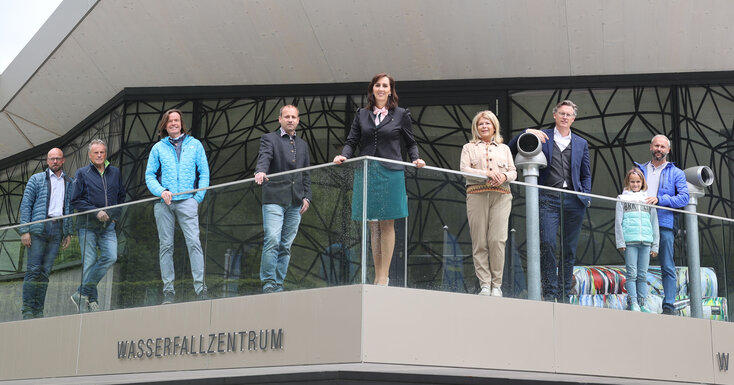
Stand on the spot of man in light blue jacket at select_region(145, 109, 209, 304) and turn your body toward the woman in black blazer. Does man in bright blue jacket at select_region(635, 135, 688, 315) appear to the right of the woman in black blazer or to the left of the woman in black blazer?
left

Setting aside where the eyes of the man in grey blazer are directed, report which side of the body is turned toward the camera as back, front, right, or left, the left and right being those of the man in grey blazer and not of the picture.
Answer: front

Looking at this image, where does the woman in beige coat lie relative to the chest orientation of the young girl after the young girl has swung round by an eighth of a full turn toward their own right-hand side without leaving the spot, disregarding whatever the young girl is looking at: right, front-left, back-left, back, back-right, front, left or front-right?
front

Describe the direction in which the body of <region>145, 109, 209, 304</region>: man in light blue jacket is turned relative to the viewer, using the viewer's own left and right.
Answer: facing the viewer

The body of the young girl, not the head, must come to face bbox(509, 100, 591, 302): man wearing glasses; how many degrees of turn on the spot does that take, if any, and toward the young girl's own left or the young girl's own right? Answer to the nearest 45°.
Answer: approximately 45° to the young girl's own right

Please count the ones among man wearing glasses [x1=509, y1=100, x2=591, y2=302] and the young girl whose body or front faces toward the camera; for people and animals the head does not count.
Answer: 2

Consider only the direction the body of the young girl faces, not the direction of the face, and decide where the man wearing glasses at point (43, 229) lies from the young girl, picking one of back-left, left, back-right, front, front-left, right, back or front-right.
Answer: right

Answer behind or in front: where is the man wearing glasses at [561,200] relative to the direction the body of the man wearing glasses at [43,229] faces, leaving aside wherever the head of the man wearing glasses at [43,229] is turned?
in front

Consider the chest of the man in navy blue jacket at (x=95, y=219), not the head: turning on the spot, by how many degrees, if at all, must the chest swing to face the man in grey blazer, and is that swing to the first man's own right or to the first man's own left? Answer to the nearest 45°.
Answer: approximately 45° to the first man's own left

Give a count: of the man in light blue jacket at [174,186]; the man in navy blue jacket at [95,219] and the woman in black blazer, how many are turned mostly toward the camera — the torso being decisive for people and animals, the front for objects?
3

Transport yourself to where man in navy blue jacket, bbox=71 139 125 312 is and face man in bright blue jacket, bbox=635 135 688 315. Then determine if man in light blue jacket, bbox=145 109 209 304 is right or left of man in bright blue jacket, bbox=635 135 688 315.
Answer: right
